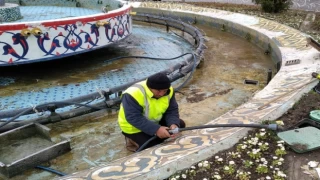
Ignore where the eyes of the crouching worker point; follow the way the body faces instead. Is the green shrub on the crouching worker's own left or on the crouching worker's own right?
on the crouching worker's own left

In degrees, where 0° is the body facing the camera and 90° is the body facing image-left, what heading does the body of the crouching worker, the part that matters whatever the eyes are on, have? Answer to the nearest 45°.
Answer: approximately 315°
